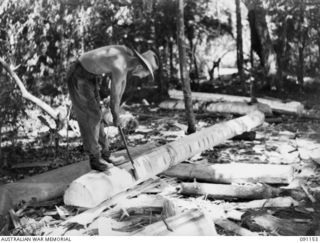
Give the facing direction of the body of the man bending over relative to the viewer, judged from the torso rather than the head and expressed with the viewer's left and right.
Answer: facing to the right of the viewer

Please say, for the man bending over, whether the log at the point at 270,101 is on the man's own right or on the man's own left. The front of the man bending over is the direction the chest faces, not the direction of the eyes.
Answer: on the man's own left

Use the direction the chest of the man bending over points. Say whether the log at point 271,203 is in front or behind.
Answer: in front

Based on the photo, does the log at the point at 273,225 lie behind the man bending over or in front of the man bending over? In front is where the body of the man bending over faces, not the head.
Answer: in front

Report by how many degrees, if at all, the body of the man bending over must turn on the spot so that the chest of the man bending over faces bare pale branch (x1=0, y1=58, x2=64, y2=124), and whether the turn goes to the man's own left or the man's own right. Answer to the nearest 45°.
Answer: approximately 135° to the man's own left

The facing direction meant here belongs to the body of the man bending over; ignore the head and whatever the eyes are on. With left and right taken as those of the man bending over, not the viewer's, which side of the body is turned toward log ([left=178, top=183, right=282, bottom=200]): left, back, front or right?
front

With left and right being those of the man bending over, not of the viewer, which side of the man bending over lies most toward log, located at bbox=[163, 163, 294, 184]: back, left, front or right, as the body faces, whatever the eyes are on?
front

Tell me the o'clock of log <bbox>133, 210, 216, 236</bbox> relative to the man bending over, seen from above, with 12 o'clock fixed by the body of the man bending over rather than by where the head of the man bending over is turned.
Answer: The log is roughly at 2 o'clock from the man bending over.

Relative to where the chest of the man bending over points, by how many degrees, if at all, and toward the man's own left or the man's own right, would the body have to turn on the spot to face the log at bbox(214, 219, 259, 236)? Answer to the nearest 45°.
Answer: approximately 45° to the man's own right

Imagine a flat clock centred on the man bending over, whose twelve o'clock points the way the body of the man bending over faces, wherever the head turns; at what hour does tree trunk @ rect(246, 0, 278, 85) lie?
The tree trunk is roughly at 10 o'clock from the man bending over.

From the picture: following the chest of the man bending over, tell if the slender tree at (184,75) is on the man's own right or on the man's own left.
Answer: on the man's own left
